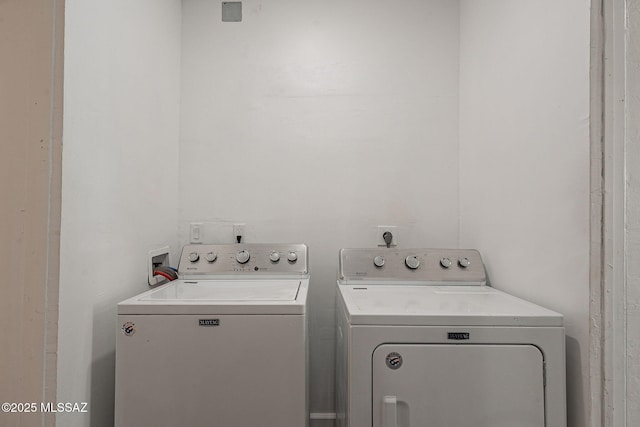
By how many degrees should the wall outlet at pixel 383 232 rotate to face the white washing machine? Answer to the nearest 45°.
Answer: approximately 45° to its right

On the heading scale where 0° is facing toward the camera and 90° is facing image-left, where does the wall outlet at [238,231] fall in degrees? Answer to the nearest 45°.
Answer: approximately 0°

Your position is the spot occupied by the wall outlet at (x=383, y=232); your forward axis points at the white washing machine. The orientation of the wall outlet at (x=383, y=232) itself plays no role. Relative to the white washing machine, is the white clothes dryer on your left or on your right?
left

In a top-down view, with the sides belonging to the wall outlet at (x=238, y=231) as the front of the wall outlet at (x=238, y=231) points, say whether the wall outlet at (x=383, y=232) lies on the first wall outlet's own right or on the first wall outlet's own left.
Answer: on the first wall outlet's own left

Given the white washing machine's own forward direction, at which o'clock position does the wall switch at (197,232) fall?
The wall switch is roughly at 6 o'clock from the white washing machine.

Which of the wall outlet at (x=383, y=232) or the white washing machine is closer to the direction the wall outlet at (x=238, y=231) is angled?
the white washing machine

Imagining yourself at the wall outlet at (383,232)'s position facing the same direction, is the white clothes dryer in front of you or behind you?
in front

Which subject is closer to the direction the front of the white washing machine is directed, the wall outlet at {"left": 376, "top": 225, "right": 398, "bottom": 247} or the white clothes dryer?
the white clothes dryer
